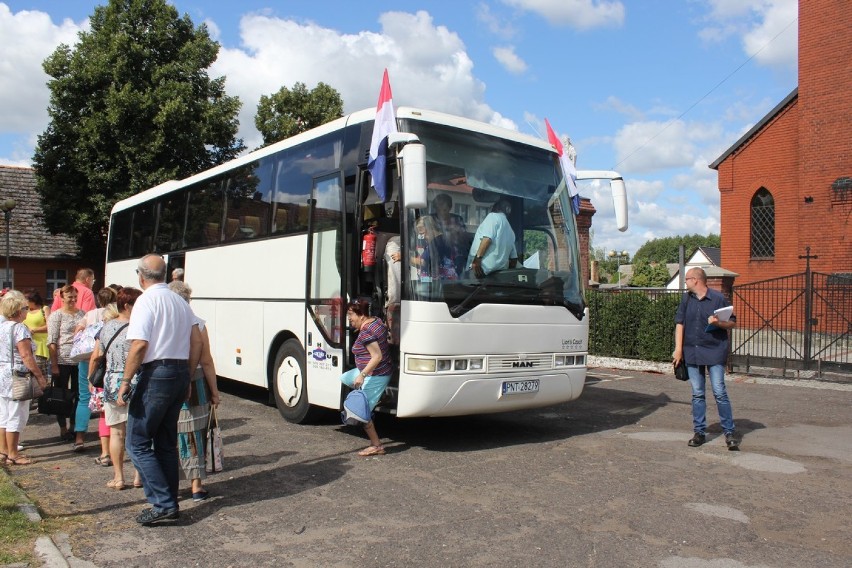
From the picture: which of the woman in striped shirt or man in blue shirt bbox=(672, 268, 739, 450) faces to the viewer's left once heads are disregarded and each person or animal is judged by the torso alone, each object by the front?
the woman in striped shirt

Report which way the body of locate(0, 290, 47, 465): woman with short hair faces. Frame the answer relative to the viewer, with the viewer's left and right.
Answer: facing to the right of the viewer

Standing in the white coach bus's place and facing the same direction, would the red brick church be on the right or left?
on its left

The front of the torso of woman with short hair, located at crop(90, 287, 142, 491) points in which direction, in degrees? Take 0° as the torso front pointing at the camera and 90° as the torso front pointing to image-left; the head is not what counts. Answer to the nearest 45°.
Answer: approximately 225°

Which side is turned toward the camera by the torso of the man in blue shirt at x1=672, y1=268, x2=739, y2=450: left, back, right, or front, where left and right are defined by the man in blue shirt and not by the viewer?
front

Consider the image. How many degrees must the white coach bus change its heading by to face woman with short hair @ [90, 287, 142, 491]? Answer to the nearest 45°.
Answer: approximately 90° to its right

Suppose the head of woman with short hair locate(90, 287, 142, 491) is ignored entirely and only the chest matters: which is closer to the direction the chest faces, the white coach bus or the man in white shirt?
the white coach bus

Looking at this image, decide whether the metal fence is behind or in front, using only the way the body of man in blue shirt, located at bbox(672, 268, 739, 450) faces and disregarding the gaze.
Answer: behind
